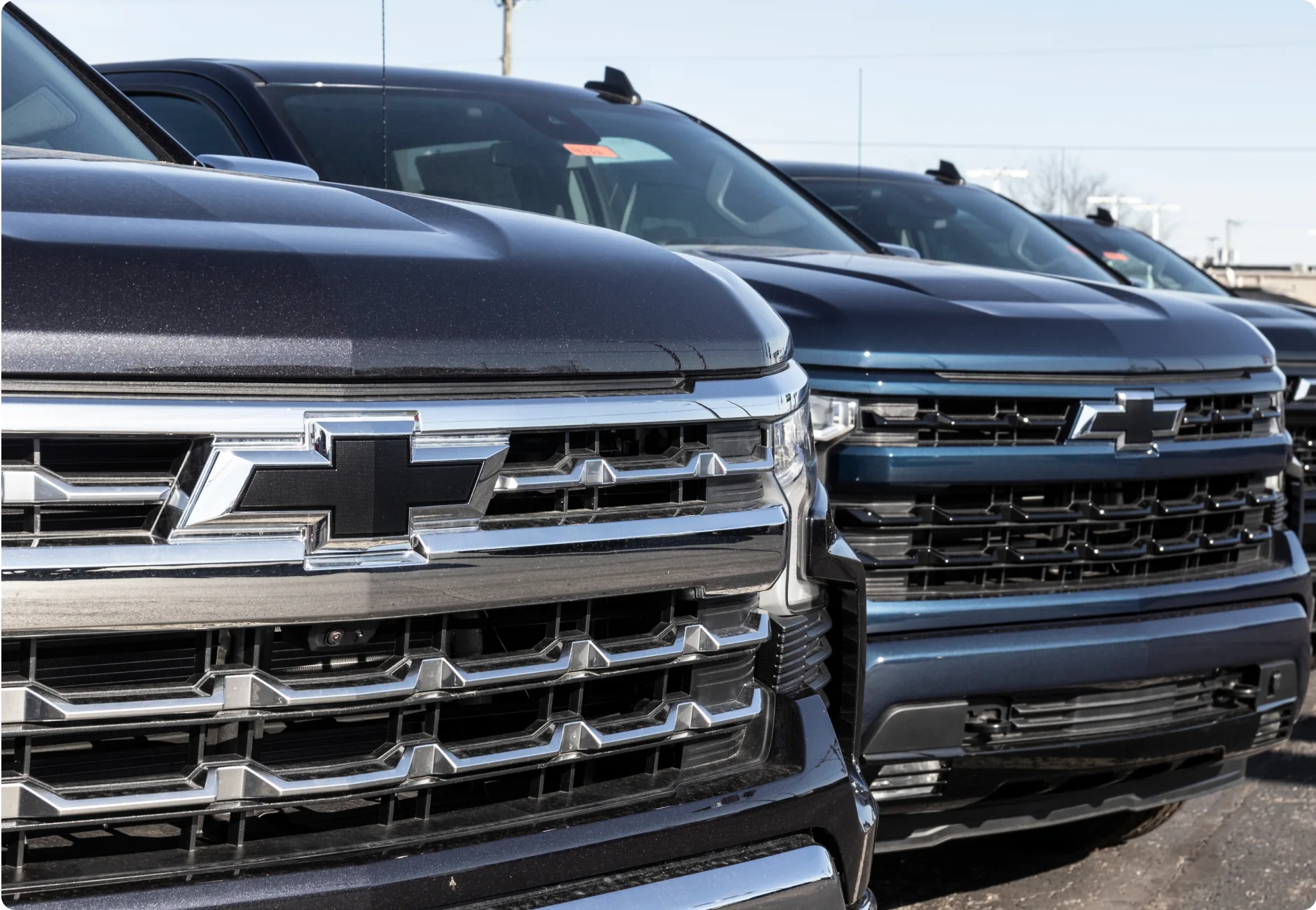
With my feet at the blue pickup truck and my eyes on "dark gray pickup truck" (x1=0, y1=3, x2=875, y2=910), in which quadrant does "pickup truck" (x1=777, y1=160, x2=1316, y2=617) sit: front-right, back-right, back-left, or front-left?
back-right

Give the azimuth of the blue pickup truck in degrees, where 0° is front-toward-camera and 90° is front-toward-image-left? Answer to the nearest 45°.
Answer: approximately 315°

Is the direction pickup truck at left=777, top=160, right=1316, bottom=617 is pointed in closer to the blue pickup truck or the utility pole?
the blue pickup truck

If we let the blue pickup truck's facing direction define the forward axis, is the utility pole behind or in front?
behind

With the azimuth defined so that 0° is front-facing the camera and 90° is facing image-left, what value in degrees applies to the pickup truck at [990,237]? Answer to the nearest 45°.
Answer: approximately 315°

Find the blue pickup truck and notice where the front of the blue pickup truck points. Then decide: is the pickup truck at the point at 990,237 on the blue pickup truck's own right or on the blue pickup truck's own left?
on the blue pickup truck's own left

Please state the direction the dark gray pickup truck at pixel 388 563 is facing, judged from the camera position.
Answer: facing the viewer and to the right of the viewer

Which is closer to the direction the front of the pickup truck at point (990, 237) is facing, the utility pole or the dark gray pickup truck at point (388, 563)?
the dark gray pickup truck

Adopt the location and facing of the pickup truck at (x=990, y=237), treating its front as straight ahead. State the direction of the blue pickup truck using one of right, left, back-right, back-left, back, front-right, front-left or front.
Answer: front-right

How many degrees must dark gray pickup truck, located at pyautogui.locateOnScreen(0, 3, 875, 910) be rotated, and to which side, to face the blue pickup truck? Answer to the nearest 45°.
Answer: approximately 90° to its left

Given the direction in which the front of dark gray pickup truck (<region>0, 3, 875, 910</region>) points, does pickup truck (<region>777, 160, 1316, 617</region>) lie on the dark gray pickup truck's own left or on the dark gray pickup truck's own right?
on the dark gray pickup truck's own left

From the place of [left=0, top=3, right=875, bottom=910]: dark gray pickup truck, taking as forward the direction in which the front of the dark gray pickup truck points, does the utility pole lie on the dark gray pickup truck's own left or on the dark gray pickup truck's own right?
on the dark gray pickup truck's own left

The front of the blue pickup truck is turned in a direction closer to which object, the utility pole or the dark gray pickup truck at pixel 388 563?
the dark gray pickup truck
